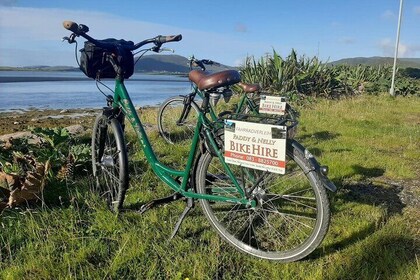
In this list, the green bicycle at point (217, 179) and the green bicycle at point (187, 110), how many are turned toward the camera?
0

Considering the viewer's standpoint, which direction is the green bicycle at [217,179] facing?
facing away from the viewer and to the left of the viewer

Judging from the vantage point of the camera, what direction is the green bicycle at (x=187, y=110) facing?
facing to the left of the viewer

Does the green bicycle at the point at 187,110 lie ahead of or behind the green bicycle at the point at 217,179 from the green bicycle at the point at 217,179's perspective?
ahead
